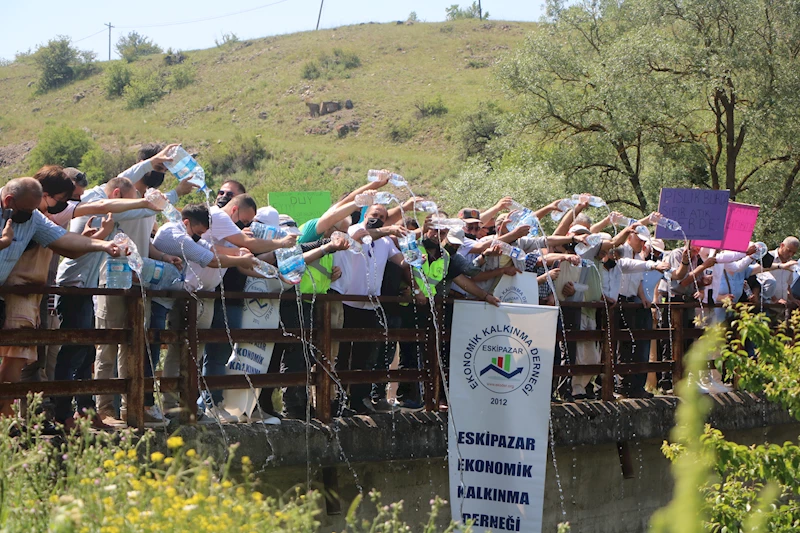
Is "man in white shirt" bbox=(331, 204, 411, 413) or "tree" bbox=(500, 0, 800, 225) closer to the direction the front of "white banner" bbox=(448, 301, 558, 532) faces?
the man in white shirt

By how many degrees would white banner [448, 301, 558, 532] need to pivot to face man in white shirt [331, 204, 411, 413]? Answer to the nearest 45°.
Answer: approximately 90° to its right

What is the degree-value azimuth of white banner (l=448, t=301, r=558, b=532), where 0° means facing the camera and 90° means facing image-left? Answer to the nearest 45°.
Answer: approximately 0°

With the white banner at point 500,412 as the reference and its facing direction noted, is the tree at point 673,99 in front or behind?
behind
